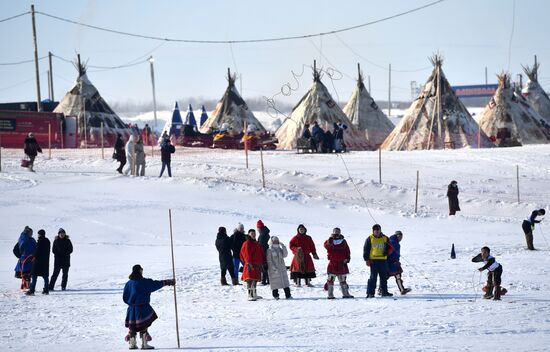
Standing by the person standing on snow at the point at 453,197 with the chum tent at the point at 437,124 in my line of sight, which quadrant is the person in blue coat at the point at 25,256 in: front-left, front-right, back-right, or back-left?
back-left

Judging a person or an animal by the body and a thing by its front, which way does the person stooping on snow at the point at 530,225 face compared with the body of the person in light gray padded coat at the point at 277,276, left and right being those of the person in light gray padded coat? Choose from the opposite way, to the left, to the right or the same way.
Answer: to the left

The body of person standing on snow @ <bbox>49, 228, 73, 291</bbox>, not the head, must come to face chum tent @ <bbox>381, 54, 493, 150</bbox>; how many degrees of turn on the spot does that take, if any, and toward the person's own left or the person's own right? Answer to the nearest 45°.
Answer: approximately 135° to the person's own left
